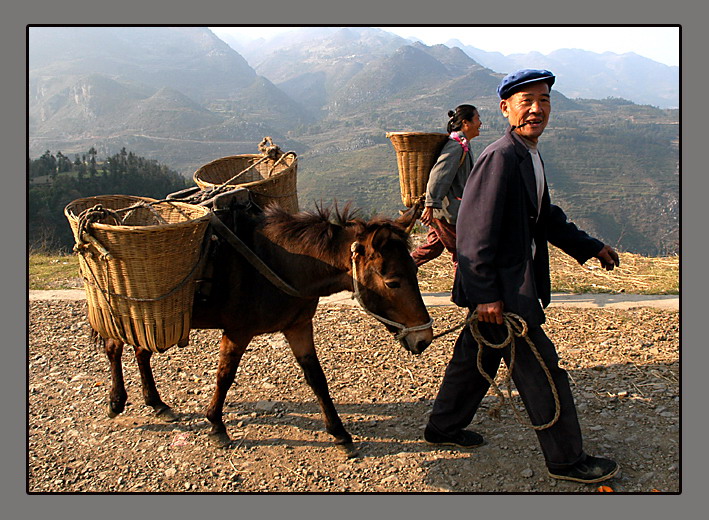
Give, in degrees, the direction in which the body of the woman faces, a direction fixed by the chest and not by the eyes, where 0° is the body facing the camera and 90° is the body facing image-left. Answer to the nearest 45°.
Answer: approximately 270°

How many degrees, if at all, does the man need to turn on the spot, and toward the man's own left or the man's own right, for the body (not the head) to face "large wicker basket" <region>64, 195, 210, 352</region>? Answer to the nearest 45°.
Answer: approximately 180°

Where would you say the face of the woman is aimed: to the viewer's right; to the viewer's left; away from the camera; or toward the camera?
to the viewer's right

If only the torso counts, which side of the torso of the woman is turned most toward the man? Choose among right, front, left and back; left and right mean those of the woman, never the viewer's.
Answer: right

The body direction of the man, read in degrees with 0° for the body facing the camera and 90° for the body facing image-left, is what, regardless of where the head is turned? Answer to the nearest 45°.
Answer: approximately 270°

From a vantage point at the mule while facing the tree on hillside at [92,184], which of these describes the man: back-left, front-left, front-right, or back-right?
back-right

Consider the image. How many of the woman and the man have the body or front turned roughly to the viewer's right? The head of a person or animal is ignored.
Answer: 2

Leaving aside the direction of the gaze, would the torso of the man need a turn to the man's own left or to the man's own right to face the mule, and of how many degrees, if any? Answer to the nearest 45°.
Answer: approximately 180°
